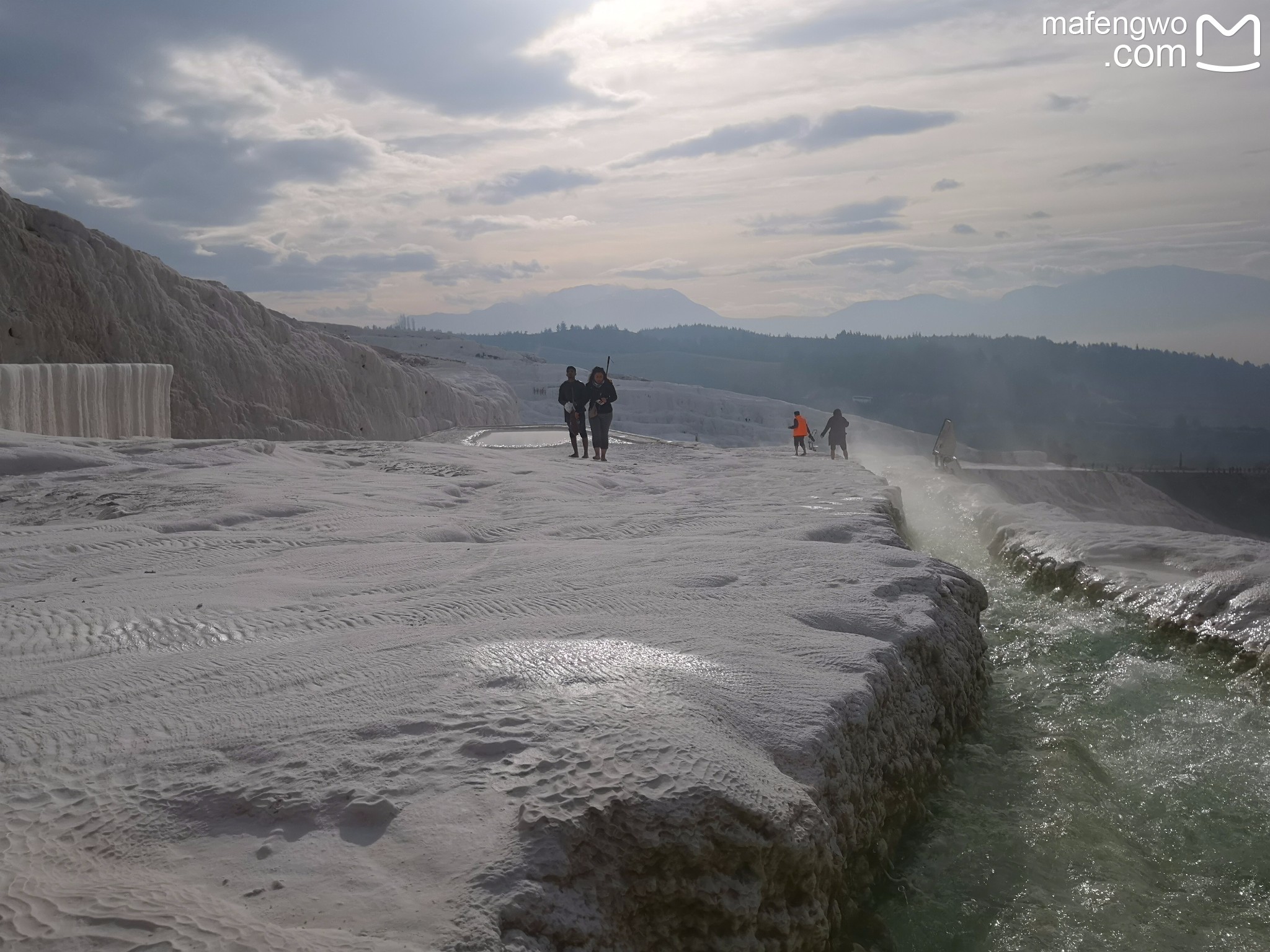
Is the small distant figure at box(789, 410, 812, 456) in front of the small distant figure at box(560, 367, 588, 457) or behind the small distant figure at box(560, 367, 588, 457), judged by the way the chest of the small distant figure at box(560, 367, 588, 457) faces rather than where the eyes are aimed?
behind

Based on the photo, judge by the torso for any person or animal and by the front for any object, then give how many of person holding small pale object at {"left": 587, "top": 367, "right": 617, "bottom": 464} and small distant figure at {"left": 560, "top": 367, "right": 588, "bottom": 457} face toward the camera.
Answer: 2

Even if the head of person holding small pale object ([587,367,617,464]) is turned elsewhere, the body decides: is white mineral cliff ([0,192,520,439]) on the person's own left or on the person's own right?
on the person's own right

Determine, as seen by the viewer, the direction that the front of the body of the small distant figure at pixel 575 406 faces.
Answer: toward the camera

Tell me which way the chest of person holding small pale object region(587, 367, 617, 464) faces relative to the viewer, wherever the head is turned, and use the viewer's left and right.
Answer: facing the viewer

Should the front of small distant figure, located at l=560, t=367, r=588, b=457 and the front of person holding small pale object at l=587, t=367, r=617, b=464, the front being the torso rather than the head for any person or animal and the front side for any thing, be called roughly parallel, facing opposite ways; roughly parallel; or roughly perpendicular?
roughly parallel
